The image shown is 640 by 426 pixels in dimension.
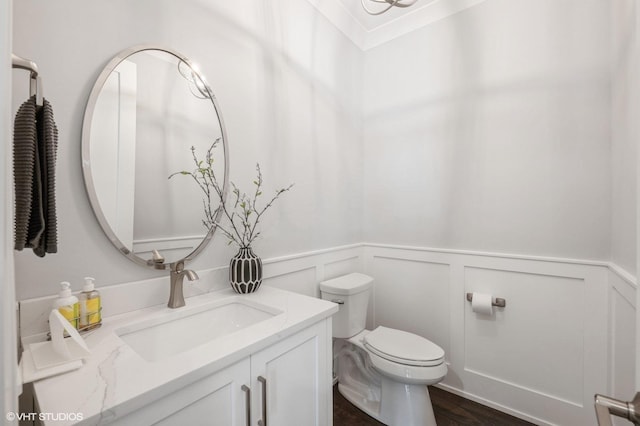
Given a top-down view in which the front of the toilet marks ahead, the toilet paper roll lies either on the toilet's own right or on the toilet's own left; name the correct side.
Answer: on the toilet's own left

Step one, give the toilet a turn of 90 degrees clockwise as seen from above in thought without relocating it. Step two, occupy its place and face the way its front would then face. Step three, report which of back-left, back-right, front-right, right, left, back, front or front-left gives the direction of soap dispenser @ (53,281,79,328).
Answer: front

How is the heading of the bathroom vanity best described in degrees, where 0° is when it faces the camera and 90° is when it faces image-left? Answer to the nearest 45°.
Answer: approximately 315°

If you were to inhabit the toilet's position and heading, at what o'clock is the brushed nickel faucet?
The brushed nickel faucet is roughly at 3 o'clock from the toilet.
